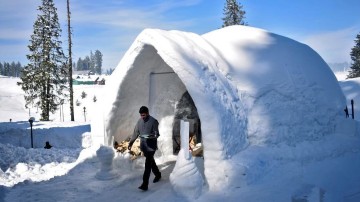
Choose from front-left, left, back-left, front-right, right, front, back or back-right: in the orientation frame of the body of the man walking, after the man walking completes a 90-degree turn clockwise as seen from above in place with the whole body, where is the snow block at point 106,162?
front

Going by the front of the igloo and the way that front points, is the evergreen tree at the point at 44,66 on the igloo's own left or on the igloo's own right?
on the igloo's own right

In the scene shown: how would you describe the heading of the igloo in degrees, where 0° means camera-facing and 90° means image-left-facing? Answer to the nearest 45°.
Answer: approximately 45°

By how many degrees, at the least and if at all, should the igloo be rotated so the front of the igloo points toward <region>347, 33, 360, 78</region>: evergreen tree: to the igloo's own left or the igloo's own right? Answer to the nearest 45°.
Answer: approximately 180°

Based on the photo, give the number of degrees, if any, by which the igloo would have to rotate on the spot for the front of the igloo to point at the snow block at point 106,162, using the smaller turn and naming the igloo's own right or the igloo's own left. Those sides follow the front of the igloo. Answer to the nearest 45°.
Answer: approximately 45° to the igloo's own right

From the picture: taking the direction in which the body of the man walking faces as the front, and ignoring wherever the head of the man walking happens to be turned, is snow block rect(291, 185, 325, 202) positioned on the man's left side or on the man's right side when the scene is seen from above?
on the man's left side

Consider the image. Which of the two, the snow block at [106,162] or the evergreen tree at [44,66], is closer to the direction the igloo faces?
the snow block

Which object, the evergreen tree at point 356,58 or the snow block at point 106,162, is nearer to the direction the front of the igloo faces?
the snow block

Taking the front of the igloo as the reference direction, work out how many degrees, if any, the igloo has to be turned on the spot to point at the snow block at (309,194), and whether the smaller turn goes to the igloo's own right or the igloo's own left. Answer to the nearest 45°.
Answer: approximately 90° to the igloo's own left

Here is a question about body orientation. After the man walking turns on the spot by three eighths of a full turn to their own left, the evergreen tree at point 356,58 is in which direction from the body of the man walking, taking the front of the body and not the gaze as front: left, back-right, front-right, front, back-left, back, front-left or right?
front-left
